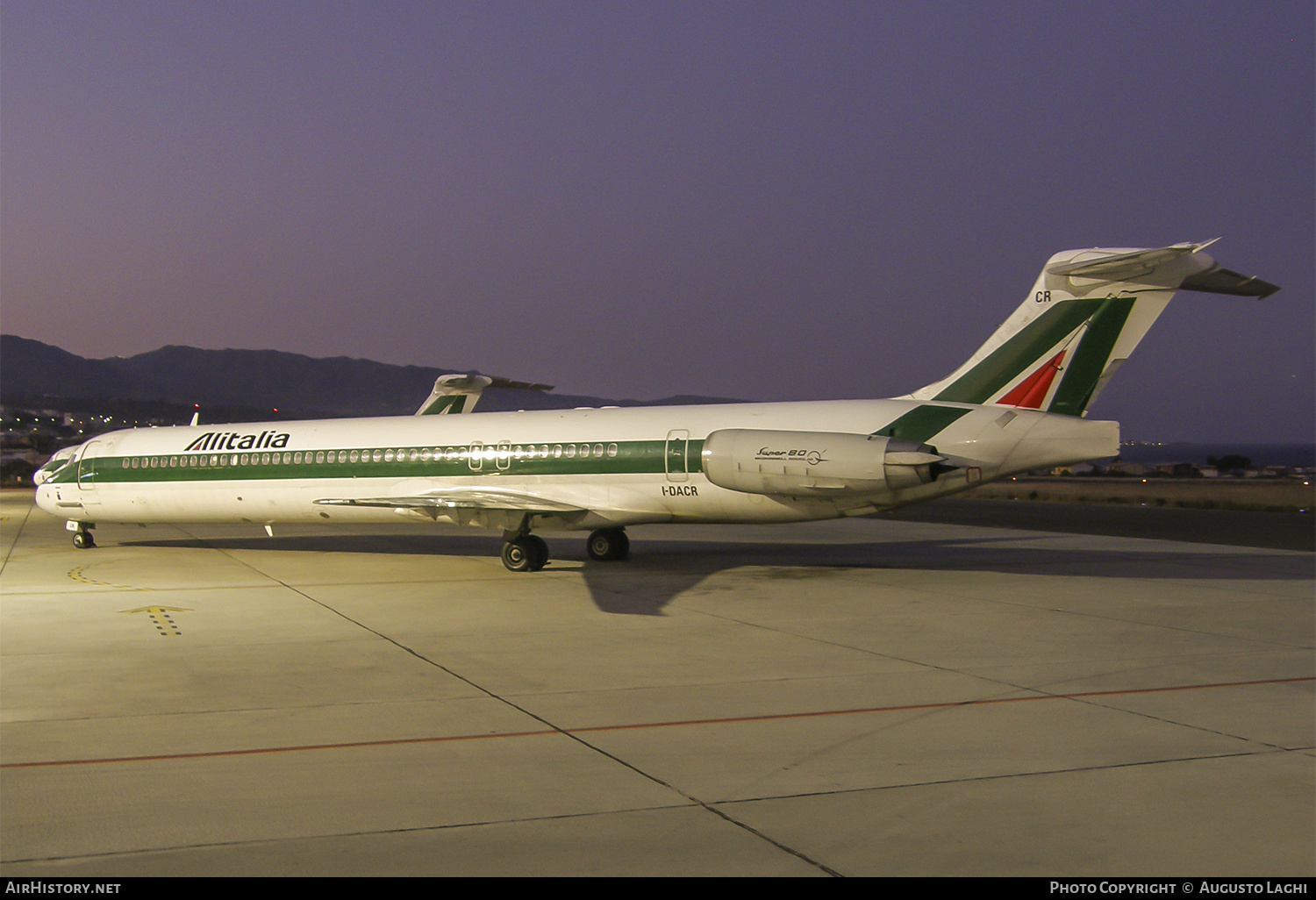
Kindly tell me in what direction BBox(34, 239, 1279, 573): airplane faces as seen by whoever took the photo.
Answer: facing away from the viewer and to the left of the viewer
